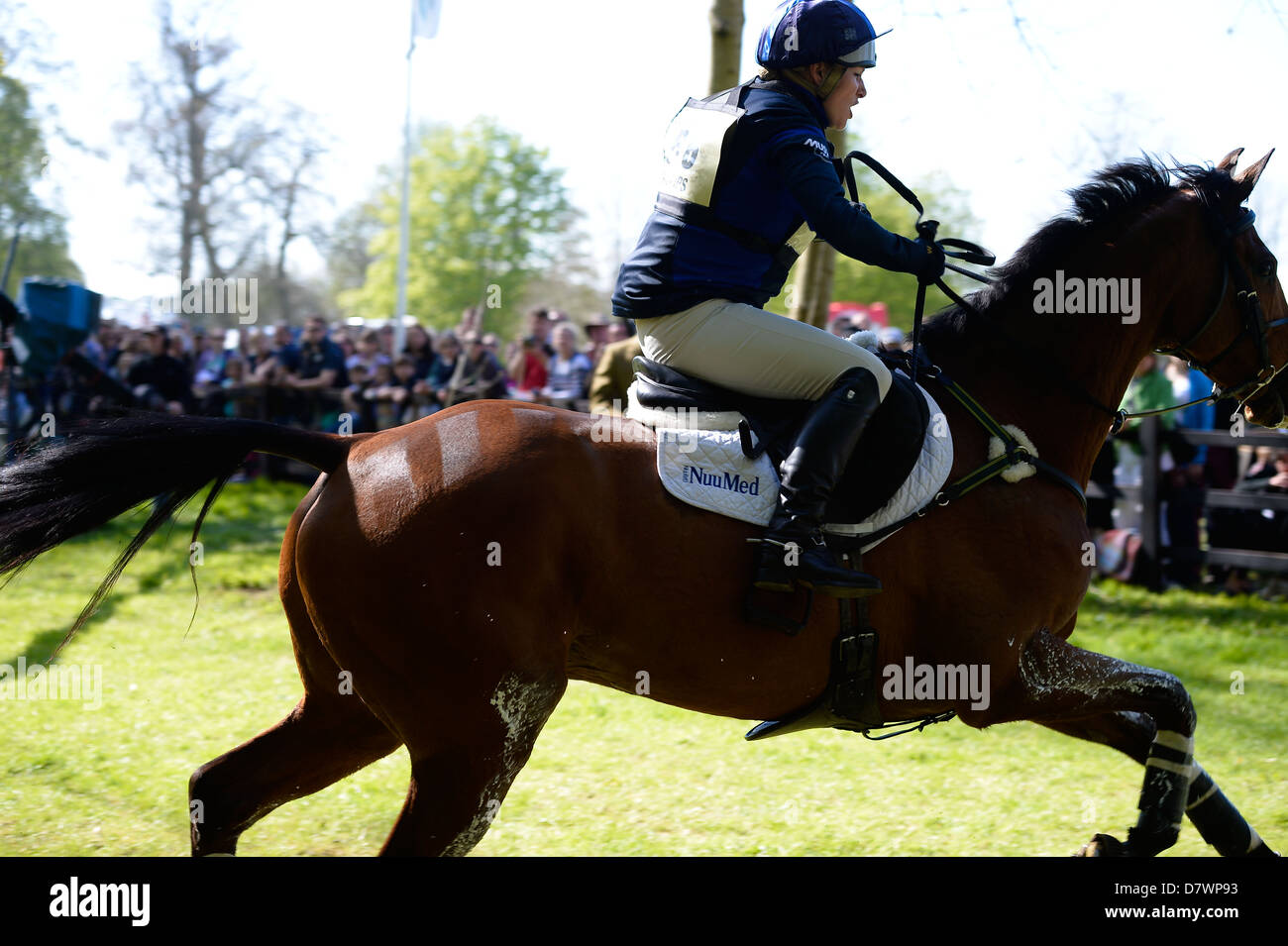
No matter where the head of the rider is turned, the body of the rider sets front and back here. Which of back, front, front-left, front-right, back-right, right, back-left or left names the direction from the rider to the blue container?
back-left

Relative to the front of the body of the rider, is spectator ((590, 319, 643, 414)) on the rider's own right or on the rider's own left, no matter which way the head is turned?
on the rider's own left

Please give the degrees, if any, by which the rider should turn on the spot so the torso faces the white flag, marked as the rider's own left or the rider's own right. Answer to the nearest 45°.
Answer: approximately 90° to the rider's own left

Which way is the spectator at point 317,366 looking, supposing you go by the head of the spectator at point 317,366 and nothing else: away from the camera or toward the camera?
toward the camera

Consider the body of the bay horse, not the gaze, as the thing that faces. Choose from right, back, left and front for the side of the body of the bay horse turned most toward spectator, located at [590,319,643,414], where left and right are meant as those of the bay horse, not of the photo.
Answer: left

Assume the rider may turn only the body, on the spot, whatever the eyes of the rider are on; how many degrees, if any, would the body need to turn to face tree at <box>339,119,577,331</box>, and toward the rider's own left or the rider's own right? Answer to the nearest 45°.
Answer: approximately 90° to the rider's own left

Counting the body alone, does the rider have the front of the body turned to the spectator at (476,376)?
no

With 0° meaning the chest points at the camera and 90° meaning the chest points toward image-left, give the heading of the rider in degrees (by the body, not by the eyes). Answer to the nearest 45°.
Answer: approximately 270°

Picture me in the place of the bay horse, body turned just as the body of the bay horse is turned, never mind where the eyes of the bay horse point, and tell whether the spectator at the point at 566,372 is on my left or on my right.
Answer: on my left

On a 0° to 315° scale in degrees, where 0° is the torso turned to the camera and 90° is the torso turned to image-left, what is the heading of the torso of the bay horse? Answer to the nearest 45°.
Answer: approximately 270°

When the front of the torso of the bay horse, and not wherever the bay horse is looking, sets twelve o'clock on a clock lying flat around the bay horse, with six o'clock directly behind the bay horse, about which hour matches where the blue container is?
The blue container is roughly at 8 o'clock from the bay horse.

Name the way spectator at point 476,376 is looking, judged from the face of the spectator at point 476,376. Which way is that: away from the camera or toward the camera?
toward the camera

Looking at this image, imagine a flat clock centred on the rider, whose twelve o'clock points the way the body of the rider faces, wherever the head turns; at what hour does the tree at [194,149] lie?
The tree is roughly at 8 o'clock from the rider.

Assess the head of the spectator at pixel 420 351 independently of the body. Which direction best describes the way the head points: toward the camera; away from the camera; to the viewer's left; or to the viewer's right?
toward the camera

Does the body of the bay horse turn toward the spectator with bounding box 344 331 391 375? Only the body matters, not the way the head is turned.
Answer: no
